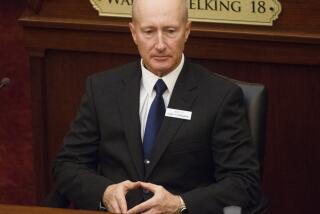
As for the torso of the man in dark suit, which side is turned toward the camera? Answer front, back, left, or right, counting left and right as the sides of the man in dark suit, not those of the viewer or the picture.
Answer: front

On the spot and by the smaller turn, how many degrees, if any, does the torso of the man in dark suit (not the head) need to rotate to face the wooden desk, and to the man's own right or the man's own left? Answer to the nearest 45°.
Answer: approximately 45° to the man's own right

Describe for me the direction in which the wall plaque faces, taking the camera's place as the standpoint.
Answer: facing the viewer

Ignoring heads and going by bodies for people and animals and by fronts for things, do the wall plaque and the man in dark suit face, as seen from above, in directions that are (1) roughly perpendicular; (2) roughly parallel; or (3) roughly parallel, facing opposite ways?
roughly parallel

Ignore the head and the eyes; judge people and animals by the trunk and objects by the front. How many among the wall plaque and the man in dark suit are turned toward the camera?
2
